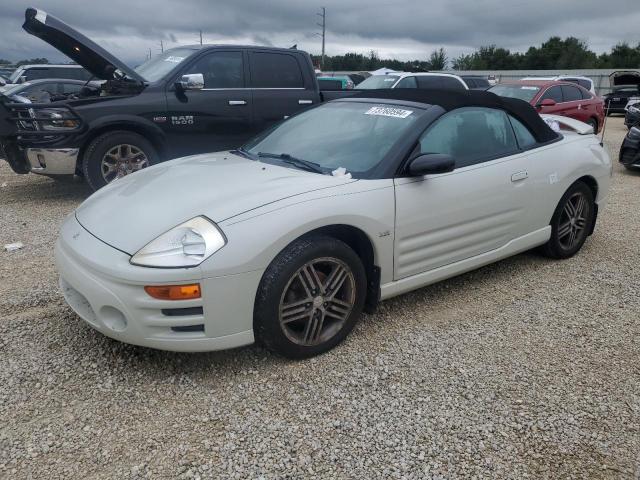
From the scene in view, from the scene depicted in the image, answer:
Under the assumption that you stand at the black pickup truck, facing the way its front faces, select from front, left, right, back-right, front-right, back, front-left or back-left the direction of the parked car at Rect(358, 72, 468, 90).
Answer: back

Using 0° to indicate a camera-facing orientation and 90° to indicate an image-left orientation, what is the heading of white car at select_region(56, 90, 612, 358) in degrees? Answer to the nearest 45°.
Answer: approximately 45°

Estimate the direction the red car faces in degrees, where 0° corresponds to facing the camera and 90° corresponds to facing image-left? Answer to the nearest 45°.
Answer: approximately 45°

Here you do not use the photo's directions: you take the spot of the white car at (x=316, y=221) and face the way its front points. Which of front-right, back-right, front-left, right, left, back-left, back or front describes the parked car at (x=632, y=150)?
back

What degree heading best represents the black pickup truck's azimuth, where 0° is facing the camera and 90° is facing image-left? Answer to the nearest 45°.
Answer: approximately 45°

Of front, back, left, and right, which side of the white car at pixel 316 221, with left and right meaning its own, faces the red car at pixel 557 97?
back

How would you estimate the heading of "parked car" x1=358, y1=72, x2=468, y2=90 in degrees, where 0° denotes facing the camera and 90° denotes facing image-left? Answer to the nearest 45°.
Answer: approximately 45°

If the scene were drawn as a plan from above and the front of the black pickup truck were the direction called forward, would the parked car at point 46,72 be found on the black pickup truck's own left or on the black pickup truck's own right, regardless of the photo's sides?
on the black pickup truck's own right
